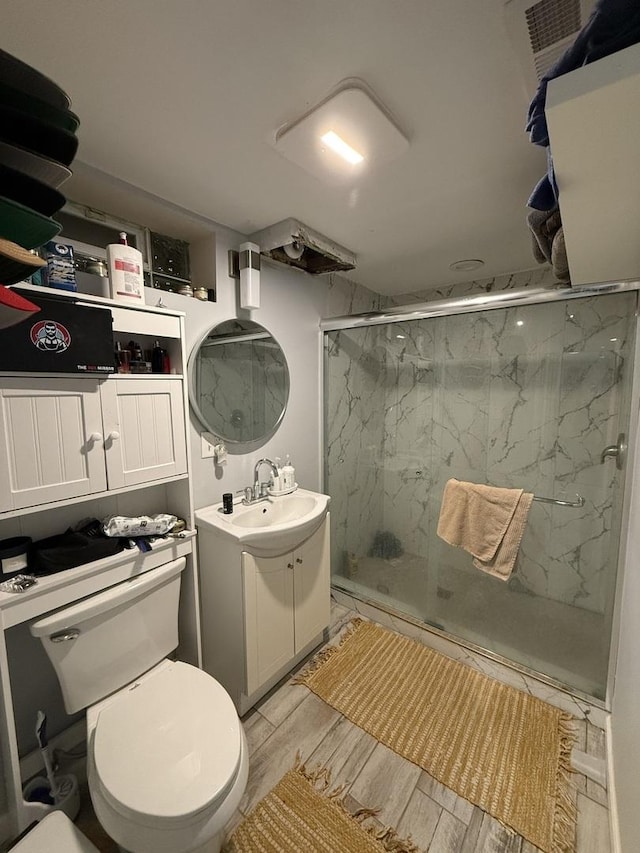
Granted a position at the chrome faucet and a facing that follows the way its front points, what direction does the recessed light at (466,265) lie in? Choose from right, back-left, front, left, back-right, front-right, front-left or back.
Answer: front-left

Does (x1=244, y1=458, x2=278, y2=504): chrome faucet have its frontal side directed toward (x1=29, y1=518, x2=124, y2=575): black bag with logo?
no

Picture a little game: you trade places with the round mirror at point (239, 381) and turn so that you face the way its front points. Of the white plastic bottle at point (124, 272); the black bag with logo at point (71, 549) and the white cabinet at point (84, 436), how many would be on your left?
0

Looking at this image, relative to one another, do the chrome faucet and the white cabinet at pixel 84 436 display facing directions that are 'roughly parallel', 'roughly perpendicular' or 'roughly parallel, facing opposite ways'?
roughly parallel

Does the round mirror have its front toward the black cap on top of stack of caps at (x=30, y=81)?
no

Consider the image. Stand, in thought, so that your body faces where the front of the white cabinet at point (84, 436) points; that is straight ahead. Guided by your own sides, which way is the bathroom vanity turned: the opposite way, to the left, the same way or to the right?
the same way

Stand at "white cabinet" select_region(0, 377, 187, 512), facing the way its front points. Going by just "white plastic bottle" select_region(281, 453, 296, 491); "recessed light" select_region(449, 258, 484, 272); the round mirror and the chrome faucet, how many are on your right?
0

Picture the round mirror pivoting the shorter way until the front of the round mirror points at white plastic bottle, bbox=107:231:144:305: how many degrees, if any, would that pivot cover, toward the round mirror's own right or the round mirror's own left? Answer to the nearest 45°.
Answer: approximately 90° to the round mirror's own right

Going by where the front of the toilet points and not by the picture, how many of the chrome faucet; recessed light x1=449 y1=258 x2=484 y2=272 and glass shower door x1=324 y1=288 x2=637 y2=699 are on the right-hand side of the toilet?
0

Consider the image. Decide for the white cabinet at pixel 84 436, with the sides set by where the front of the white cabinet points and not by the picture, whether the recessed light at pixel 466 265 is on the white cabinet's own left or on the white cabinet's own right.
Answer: on the white cabinet's own left

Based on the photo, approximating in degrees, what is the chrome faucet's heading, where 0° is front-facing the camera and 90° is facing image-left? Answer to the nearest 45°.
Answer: approximately 315°

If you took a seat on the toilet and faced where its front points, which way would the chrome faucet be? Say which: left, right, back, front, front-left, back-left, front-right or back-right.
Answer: left

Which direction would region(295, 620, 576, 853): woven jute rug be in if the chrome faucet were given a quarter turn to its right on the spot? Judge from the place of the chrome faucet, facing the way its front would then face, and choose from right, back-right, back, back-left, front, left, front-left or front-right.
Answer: left

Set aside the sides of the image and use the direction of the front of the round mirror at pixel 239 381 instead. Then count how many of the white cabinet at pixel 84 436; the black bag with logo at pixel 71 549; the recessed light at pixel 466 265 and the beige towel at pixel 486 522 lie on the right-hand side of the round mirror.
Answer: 2

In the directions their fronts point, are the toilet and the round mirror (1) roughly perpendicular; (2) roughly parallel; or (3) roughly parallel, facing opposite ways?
roughly parallel
